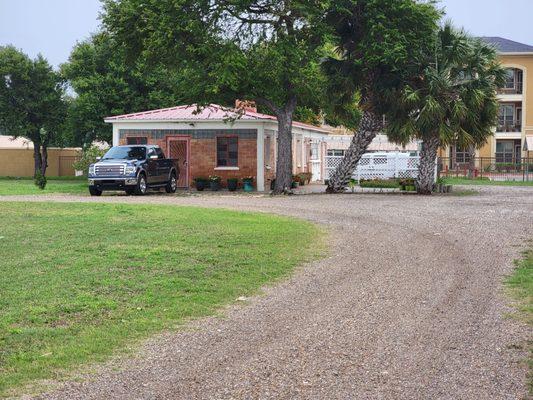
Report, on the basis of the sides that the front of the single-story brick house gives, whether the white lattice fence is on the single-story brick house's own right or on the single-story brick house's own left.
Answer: on the single-story brick house's own left

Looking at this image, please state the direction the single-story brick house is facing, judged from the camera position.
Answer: facing the viewer

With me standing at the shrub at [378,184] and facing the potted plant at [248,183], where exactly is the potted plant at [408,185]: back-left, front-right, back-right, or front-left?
back-left

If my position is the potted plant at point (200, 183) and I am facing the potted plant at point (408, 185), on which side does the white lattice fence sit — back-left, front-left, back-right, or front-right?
front-left

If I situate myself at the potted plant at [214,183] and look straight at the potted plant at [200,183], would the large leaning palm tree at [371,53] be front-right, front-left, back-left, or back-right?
back-left

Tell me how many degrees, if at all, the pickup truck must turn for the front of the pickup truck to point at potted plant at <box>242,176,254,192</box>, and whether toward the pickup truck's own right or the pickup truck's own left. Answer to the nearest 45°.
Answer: approximately 180°

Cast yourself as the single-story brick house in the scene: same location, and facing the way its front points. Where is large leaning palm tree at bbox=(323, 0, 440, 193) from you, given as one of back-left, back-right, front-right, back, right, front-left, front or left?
front-left

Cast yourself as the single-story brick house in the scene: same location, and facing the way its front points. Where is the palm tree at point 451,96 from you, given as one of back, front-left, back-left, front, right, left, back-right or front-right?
front-left

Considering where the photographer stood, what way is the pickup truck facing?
facing the viewer and to the left of the viewer

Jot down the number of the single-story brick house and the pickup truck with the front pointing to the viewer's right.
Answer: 0

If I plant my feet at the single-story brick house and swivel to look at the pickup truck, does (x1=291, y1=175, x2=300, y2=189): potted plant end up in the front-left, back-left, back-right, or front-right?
back-left
